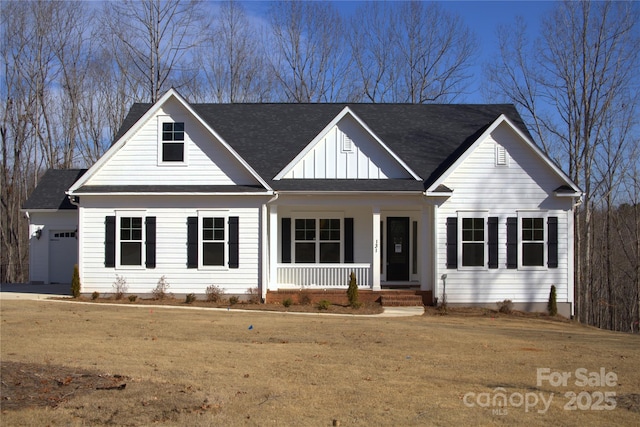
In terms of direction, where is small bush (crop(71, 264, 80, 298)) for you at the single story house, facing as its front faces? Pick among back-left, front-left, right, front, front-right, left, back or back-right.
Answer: right

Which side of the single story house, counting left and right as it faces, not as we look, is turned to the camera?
front

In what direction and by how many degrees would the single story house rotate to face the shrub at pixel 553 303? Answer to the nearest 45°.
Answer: approximately 90° to its left

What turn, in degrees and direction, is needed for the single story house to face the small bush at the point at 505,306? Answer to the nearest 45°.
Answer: approximately 90° to its left
